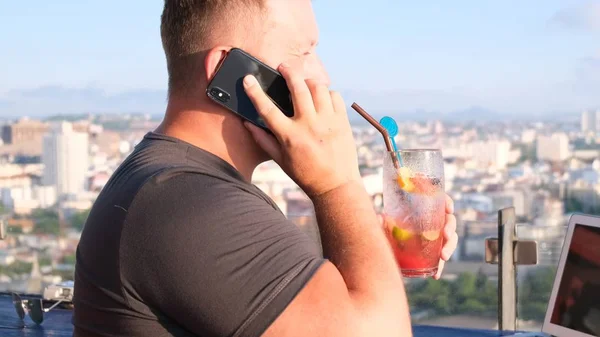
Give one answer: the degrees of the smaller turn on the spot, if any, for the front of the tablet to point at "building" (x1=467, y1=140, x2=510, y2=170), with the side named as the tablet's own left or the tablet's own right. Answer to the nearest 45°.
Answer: approximately 135° to the tablet's own right

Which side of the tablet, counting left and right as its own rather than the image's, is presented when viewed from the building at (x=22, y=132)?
right

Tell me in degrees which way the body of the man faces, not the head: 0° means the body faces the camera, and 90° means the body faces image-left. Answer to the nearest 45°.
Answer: approximately 270°

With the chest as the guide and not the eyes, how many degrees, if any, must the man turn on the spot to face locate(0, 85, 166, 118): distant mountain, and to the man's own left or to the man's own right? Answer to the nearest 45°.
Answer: approximately 90° to the man's own left

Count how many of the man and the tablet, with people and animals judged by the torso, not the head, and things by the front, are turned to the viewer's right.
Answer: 1

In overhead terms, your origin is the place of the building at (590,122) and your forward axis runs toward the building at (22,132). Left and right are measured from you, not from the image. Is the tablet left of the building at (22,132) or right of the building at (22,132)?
left

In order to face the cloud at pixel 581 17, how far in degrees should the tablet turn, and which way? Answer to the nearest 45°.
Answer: approximately 135° to its right

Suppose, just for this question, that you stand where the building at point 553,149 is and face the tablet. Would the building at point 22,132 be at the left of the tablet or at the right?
right

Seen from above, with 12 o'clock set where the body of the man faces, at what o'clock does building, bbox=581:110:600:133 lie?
The building is roughly at 10 o'clock from the man.

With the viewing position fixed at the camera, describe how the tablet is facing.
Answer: facing the viewer and to the left of the viewer

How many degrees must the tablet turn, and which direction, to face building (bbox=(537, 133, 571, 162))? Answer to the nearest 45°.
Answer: approximately 135° to its right

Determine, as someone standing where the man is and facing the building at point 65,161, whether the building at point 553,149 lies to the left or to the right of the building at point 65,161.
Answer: right
